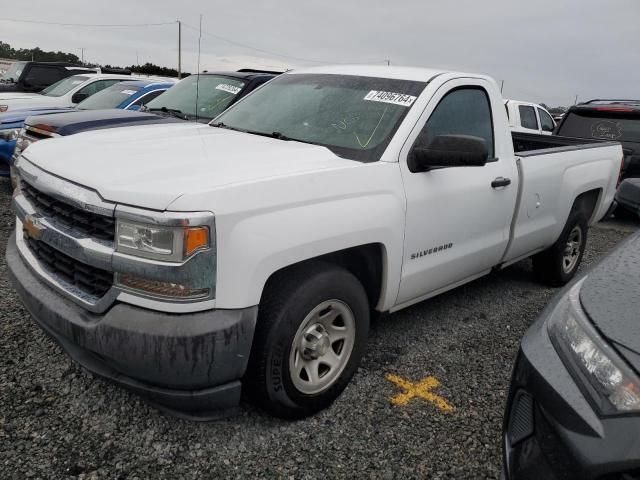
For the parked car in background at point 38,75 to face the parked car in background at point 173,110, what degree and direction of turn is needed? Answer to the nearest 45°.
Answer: approximately 45° to its left

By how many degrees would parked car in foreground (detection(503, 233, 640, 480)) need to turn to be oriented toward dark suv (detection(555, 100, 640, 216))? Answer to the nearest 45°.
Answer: approximately 135° to its right

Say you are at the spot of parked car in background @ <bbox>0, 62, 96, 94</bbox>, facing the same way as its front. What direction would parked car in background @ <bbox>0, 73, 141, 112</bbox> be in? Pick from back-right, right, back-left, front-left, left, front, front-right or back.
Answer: front-left

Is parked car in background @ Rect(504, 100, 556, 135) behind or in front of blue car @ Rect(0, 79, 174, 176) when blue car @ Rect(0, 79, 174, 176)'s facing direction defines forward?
behind

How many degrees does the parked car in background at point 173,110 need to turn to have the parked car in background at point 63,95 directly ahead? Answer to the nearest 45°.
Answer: approximately 135° to its right

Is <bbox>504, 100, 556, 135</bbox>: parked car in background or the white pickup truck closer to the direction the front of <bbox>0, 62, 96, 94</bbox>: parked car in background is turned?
the white pickup truck

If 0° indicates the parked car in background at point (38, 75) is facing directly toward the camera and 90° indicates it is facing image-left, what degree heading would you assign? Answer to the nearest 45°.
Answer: approximately 45°

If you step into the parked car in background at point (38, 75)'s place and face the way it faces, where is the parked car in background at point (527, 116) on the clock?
the parked car in background at point (527, 116) is roughly at 9 o'clock from the parked car in background at point (38, 75).
